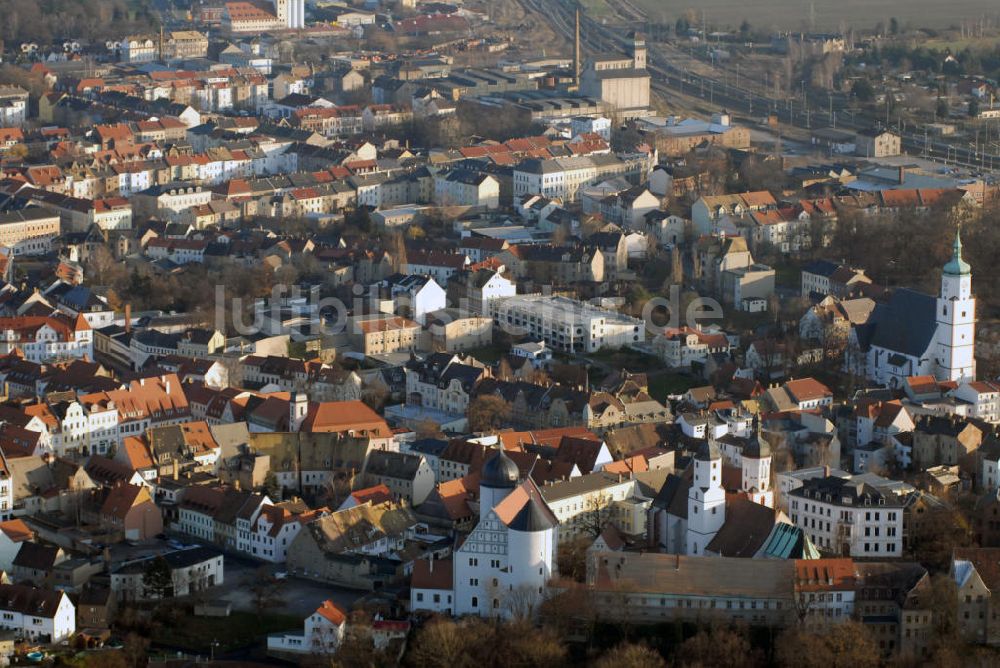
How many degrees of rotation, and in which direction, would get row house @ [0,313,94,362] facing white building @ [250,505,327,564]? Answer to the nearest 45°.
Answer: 0° — it already faces it

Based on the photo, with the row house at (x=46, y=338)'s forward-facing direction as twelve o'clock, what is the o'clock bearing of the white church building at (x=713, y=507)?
The white church building is roughly at 11 o'clock from the row house.

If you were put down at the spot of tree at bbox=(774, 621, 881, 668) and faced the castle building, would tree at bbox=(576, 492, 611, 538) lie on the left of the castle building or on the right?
right

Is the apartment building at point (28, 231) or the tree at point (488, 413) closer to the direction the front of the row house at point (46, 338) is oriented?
the tree

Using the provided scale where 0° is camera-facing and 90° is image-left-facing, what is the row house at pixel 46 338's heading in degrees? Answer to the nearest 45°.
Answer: approximately 0°

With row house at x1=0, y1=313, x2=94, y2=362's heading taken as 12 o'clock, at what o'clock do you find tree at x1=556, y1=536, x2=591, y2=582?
The tree is roughly at 11 o'clock from the row house.

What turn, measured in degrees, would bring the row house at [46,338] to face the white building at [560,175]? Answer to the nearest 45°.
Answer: approximately 135° to its left

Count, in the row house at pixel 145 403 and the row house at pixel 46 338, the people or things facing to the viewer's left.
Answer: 0

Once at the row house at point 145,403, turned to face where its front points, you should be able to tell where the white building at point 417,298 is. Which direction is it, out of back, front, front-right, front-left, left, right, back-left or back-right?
left

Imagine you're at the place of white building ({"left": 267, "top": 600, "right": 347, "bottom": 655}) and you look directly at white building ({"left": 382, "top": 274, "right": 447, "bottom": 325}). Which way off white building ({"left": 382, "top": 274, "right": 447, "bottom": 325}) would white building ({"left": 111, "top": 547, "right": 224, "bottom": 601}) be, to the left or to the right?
left

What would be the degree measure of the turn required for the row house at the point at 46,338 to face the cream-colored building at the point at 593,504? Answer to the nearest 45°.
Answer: approximately 45° to its left

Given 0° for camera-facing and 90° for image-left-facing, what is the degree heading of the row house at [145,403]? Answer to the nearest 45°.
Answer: approximately 315°

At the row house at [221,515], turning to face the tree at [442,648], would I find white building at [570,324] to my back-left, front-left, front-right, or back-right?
back-left

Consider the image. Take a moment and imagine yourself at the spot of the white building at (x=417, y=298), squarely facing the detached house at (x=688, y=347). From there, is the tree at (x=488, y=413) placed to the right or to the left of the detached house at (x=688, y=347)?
right

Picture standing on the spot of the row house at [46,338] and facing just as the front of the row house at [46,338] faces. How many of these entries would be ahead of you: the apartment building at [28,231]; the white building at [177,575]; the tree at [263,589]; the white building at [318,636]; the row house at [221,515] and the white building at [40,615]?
5

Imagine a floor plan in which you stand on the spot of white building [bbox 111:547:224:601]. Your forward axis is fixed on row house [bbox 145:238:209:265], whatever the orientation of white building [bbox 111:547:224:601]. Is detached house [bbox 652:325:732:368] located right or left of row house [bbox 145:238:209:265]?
right

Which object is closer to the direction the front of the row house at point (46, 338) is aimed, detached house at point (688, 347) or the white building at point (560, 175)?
the detached house

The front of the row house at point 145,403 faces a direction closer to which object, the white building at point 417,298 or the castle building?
the castle building

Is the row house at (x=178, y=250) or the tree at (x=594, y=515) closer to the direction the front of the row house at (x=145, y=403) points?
the tree

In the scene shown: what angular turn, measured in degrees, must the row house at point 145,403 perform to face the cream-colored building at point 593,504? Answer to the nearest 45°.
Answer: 0° — it already faces it
